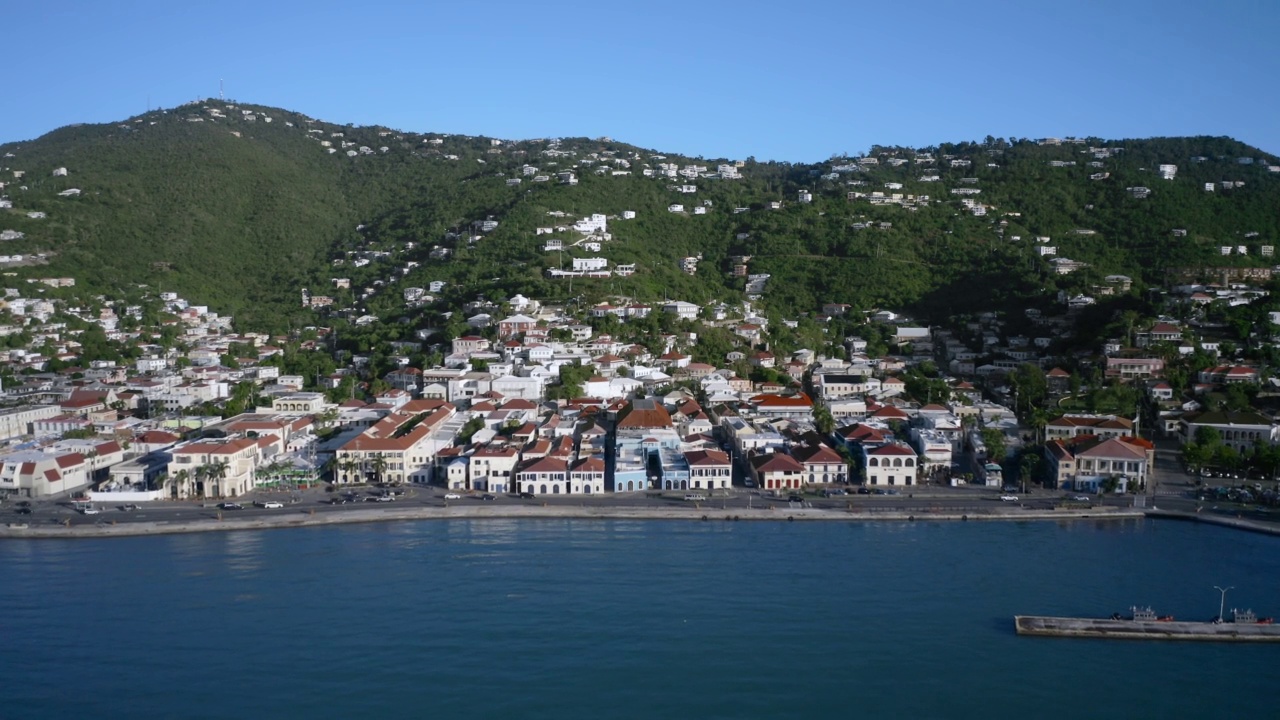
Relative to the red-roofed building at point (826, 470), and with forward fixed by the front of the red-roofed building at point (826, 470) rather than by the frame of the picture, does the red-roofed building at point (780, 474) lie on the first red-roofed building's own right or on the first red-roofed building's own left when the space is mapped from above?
on the first red-roofed building's own right

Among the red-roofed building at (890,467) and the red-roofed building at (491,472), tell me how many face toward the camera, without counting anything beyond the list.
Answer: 2

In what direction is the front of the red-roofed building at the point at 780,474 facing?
toward the camera

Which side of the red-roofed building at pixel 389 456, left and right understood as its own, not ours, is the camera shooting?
front

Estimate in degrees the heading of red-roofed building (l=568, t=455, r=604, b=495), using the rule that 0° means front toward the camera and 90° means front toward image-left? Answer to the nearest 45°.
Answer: approximately 0°

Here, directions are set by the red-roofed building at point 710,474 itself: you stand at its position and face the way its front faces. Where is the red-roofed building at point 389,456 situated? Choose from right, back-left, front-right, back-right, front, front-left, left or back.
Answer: right

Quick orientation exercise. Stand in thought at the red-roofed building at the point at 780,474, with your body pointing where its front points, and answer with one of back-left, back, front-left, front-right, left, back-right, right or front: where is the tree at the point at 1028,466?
left

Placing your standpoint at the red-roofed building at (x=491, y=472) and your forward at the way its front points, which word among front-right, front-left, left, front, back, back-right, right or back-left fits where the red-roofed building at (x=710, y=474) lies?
left

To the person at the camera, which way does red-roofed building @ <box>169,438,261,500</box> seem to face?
facing the viewer
